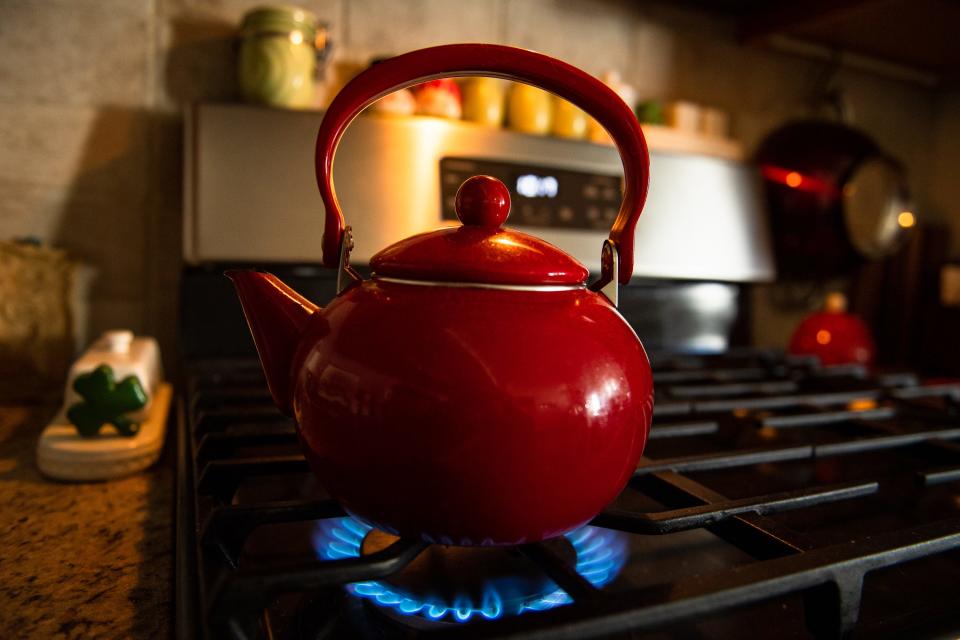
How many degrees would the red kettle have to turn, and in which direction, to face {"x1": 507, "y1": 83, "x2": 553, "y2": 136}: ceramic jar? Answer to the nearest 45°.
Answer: approximately 90° to its right

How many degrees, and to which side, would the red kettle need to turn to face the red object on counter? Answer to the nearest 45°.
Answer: approximately 135° to its right

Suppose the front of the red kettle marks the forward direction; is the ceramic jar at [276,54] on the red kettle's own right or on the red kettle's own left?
on the red kettle's own right

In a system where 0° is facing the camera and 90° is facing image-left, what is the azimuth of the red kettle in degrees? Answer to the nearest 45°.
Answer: approximately 90°

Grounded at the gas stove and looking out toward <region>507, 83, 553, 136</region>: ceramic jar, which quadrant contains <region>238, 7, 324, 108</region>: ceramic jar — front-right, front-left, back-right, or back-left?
front-left

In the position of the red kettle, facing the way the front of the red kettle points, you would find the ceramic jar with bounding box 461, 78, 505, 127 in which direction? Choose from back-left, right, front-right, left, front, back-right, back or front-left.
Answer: right
